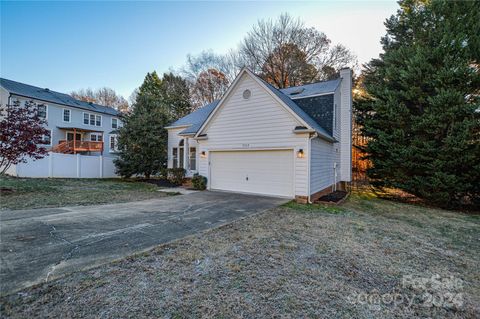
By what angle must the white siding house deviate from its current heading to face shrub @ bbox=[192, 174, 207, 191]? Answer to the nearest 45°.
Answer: approximately 45° to its right

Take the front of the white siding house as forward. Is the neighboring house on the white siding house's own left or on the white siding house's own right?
on the white siding house's own right

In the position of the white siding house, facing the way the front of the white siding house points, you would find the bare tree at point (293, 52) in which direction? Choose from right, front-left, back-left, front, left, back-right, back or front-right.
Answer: back-right

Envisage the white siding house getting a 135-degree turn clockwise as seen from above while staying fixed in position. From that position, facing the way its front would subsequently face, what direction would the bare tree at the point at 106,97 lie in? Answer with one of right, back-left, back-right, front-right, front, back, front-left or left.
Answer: front-left

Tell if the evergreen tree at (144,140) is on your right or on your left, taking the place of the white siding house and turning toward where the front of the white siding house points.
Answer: on your right

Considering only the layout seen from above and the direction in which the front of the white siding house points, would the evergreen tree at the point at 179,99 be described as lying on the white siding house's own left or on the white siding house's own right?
on the white siding house's own right

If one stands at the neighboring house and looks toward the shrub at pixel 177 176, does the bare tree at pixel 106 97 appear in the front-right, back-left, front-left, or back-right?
back-left

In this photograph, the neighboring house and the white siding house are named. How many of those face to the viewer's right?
0
